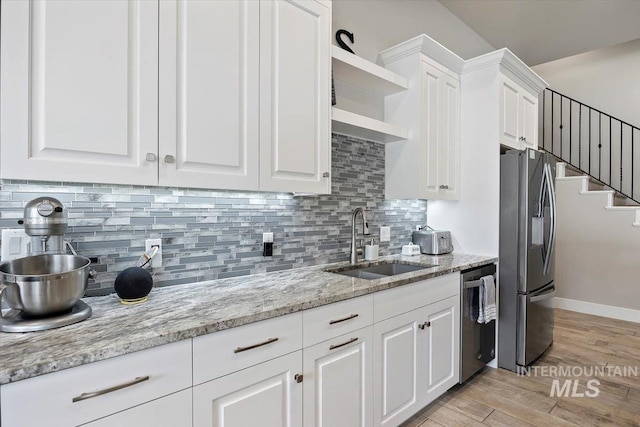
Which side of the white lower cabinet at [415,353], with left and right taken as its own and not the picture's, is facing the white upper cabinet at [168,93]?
right

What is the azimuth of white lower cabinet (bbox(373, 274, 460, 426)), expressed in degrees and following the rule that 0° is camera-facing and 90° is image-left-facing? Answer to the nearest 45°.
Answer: approximately 315°

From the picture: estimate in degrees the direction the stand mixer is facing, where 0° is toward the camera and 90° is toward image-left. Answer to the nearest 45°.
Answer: approximately 0°

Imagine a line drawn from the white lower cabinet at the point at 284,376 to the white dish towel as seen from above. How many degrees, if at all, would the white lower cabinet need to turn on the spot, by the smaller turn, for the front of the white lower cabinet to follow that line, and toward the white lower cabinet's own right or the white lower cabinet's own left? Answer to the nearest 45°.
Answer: approximately 90° to the white lower cabinet's own left

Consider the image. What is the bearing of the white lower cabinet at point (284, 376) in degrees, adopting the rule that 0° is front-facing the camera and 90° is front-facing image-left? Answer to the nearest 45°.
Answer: approximately 315°

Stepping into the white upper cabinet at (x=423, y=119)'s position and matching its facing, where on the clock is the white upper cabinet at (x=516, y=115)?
the white upper cabinet at (x=516, y=115) is roughly at 9 o'clock from the white upper cabinet at (x=423, y=119).
